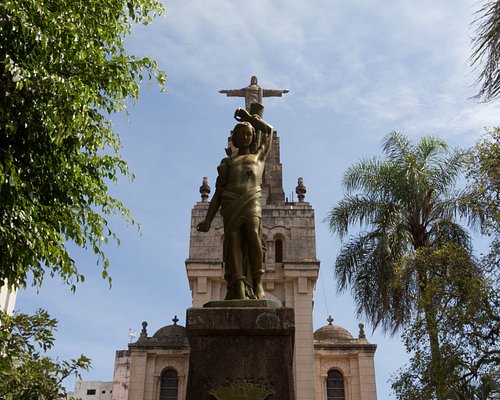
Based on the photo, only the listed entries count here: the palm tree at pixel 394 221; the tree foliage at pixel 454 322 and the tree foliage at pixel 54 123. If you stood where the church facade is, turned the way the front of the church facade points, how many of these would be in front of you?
3

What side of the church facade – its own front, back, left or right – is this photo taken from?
front

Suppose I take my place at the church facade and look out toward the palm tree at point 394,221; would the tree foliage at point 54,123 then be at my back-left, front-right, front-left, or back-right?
front-right

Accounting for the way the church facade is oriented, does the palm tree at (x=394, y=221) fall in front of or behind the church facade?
in front

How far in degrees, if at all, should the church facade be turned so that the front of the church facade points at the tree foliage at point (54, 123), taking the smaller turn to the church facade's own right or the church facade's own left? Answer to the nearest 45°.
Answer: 0° — it already faces it

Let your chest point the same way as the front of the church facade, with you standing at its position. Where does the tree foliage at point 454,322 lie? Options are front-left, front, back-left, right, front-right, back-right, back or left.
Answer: front
